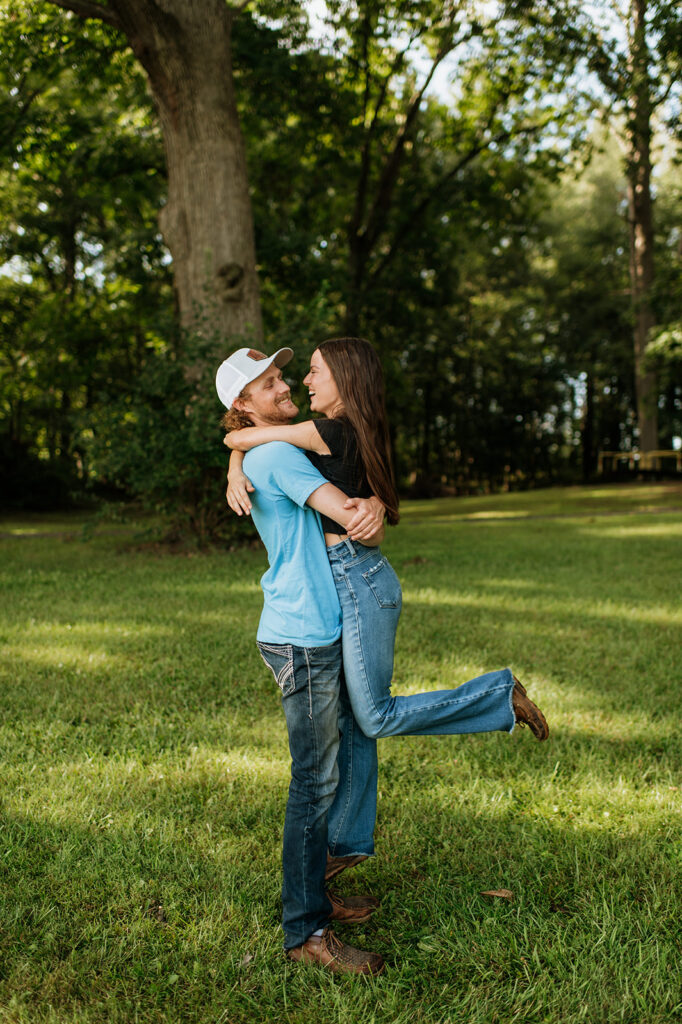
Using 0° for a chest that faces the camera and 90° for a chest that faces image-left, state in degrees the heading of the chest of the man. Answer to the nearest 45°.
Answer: approximately 270°

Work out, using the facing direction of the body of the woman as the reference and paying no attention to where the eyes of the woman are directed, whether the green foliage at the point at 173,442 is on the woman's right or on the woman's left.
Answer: on the woman's right

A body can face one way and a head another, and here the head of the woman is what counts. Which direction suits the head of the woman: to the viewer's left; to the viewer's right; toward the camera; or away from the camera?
to the viewer's left

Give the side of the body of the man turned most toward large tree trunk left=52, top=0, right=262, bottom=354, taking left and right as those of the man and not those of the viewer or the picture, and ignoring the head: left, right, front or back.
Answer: left

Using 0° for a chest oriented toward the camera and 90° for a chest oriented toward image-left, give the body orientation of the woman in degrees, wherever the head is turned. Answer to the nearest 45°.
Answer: approximately 90°

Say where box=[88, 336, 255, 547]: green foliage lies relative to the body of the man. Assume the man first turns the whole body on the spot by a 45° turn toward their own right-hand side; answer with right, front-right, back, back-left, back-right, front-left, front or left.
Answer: back-left

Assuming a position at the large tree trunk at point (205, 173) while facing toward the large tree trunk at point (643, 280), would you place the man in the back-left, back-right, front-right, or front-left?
back-right
